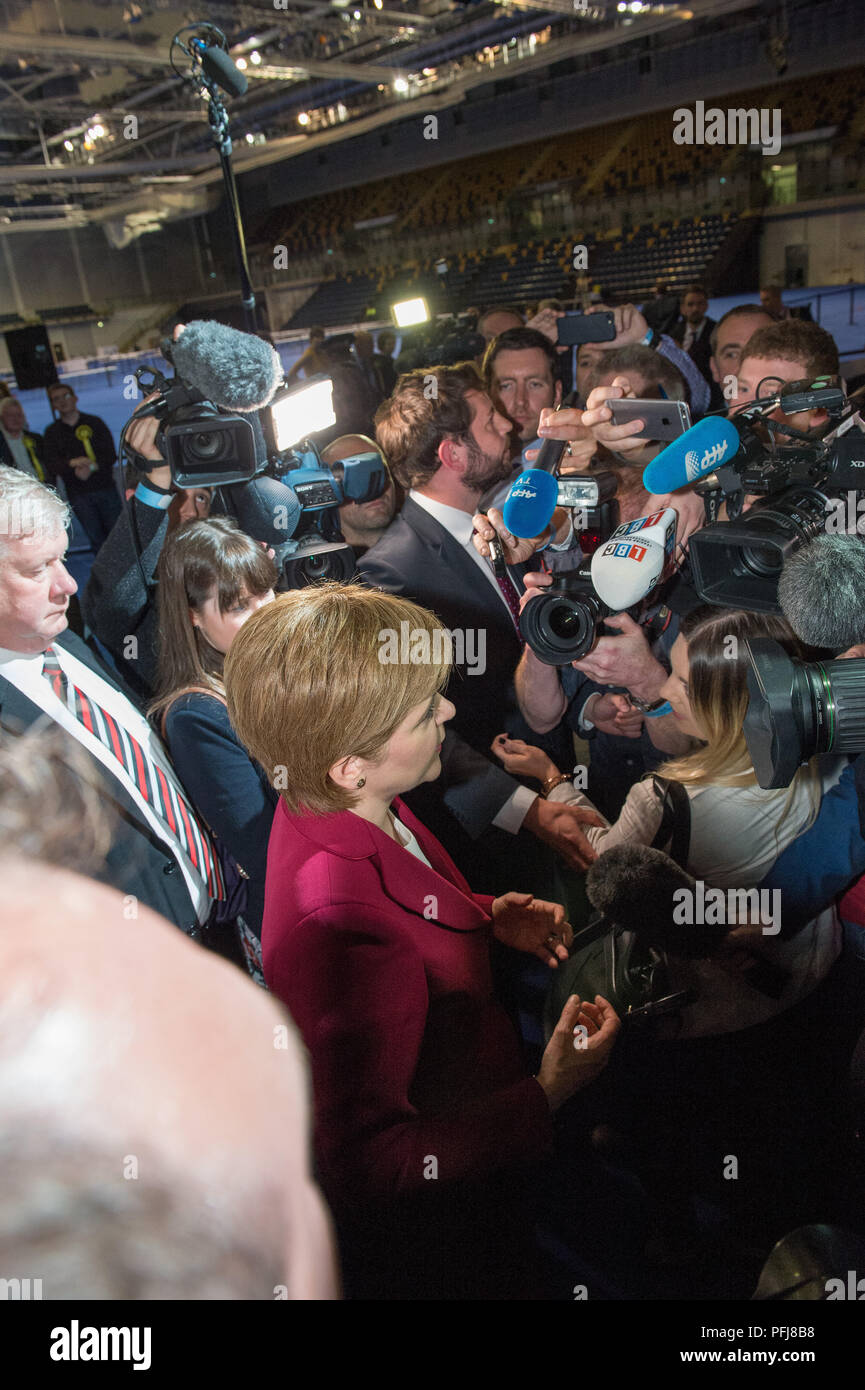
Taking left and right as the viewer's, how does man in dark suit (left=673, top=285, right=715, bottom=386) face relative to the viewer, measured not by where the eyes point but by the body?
facing the viewer

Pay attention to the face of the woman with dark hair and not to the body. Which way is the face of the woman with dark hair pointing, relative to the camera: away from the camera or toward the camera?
toward the camera

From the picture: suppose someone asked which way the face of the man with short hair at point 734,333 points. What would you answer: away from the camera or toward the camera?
toward the camera

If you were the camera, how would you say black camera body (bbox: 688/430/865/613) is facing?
facing the viewer and to the left of the viewer

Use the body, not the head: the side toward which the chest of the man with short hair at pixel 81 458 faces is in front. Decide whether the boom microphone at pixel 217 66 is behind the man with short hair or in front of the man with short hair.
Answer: in front

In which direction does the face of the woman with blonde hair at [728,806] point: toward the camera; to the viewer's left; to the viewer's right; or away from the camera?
to the viewer's left

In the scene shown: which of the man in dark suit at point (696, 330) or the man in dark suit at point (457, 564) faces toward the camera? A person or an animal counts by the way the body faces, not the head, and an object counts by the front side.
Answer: the man in dark suit at point (696, 330)

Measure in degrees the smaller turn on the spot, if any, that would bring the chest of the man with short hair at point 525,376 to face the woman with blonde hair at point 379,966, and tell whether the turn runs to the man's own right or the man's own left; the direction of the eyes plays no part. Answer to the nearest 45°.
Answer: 0° — they already face them

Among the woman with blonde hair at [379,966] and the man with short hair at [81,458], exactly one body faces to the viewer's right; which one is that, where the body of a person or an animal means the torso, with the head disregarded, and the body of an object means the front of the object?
the woman with blonde hair

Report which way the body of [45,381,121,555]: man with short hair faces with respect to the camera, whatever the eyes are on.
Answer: toward the camera

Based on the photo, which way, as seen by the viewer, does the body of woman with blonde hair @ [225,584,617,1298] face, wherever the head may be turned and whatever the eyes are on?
to the viewer's right

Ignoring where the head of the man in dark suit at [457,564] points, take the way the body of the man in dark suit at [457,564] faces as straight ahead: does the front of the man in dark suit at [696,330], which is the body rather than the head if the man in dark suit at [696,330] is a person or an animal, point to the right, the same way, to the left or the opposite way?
to the right

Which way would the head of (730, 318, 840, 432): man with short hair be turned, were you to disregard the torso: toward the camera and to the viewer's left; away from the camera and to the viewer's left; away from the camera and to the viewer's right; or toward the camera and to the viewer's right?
toward the camera and to the viewer's left
